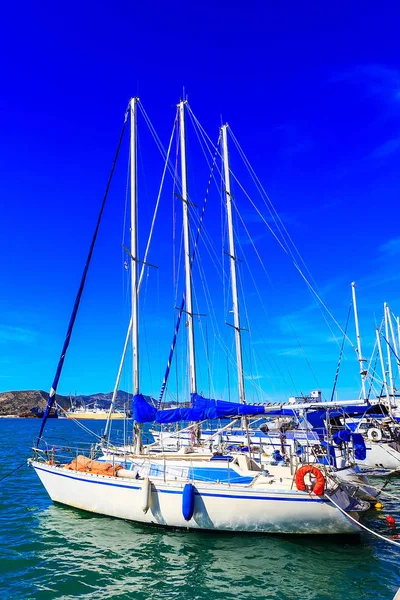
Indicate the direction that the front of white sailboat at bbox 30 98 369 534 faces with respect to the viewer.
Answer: facing away from the viewer and to the left of the viewer
